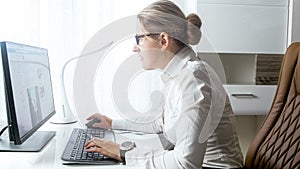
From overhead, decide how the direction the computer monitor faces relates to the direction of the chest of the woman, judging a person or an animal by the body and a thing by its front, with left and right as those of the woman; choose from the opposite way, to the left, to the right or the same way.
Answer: the opposite way

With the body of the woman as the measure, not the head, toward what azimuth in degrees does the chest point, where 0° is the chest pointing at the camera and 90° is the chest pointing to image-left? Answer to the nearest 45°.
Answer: approximately 90°

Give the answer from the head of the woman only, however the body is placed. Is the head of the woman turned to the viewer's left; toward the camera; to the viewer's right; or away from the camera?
to the viewer's left

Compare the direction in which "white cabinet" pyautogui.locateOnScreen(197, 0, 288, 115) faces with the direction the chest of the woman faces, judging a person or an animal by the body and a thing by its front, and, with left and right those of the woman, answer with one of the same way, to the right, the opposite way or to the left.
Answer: to the left

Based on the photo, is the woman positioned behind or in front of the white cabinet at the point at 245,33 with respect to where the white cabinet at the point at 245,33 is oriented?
in front

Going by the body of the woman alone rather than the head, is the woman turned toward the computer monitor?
yes

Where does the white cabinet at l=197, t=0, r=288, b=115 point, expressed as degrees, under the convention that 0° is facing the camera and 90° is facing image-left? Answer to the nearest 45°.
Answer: approximately 0°

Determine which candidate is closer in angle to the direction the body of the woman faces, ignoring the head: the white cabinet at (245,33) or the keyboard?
the keyboard

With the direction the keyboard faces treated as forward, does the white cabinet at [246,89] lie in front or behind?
in front

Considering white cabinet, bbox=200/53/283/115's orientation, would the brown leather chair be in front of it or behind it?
in front
